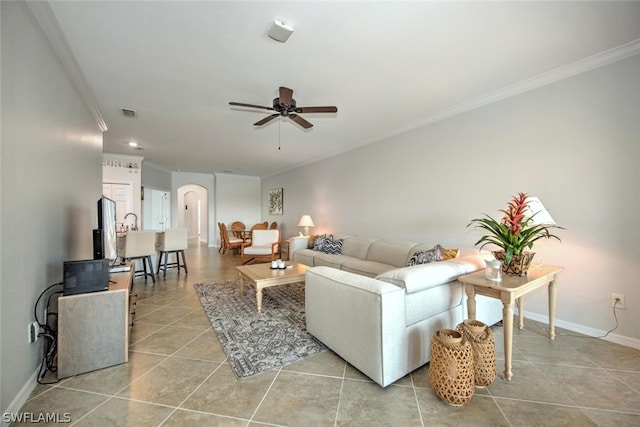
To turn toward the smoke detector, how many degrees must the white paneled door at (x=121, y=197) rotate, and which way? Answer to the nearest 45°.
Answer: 0° — it already faces it

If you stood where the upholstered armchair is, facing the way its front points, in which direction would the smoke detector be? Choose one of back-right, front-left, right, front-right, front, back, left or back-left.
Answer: front-left

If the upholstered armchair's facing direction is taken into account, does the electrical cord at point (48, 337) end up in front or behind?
in front

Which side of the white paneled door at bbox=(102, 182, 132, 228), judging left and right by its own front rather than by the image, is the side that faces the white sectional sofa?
front

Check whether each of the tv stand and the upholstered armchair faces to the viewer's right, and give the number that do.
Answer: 1

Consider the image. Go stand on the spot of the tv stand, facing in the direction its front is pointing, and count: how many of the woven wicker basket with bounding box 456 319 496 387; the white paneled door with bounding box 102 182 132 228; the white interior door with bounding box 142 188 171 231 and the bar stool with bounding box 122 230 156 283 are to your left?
3

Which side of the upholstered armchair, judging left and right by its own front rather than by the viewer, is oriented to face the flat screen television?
front

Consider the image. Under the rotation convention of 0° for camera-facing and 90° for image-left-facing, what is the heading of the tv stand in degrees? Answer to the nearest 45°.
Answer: approximately 270°

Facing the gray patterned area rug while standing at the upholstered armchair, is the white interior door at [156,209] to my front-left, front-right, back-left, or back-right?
back-right
